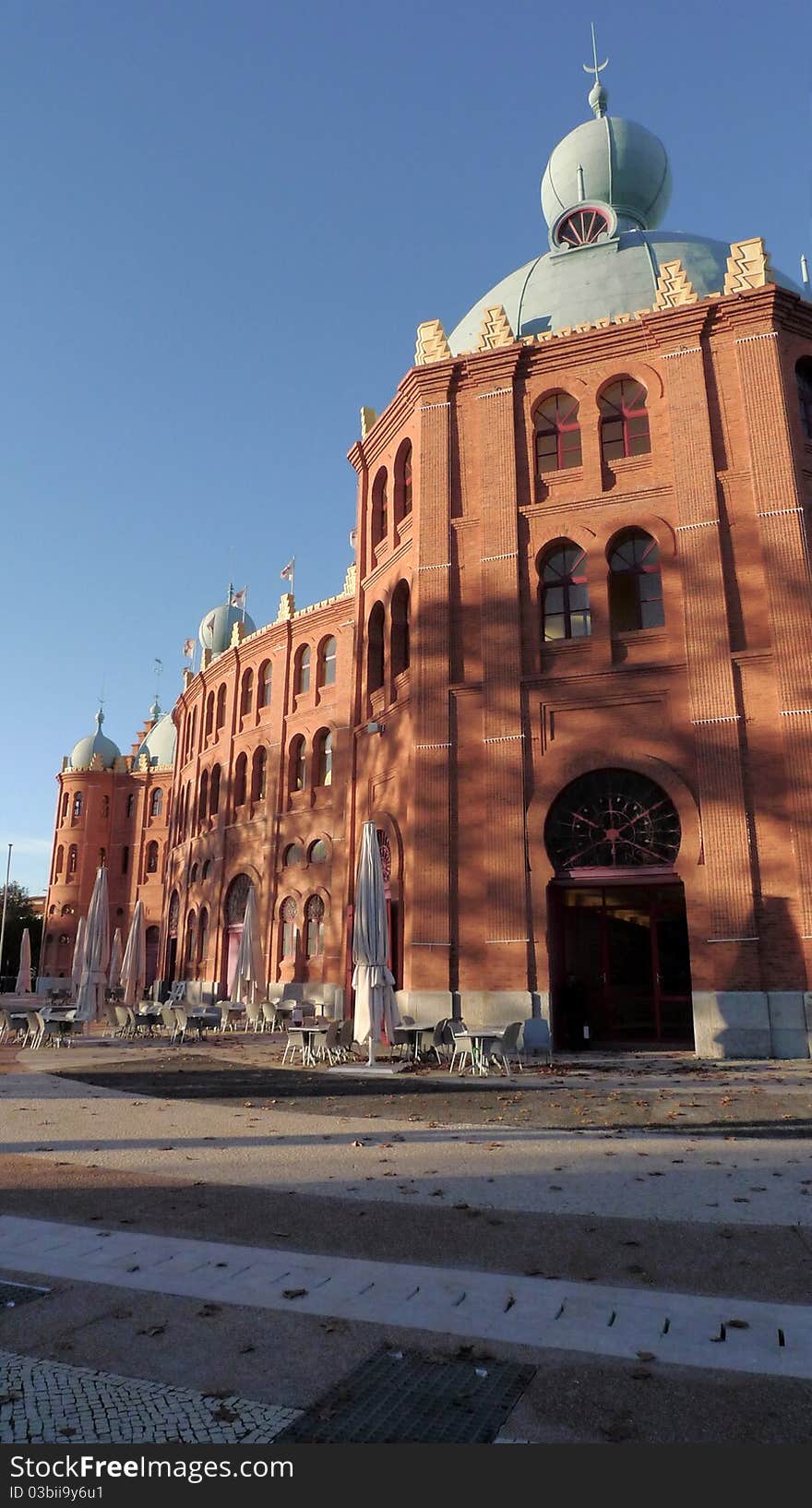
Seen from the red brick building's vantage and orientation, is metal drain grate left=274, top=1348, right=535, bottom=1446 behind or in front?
in front

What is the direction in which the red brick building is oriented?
toward the camera

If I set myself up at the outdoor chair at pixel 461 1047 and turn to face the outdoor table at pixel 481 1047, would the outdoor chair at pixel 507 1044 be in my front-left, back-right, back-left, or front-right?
front-left

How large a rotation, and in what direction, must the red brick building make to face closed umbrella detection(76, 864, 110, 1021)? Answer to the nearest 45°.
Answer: approximately 90° to its right
